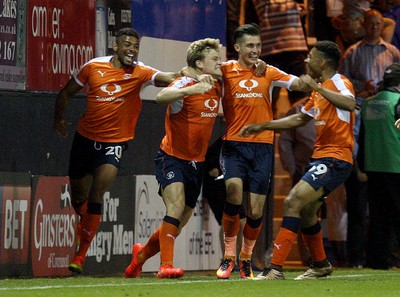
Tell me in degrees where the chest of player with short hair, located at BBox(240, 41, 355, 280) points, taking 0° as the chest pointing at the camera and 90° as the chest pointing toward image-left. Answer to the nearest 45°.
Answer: approximately 90°

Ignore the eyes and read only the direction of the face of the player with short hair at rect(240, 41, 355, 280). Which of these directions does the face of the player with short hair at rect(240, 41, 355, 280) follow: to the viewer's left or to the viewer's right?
to the viewer's left

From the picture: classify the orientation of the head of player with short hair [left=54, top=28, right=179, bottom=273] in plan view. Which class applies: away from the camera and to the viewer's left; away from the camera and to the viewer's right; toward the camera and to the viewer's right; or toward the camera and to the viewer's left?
toward the camera and to the viewer's right

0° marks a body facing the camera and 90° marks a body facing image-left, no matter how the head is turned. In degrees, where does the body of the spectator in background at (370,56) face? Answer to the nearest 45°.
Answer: approximately 0°

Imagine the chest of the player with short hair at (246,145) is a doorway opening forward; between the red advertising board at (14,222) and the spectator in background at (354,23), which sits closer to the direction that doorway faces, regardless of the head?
the red advertising board

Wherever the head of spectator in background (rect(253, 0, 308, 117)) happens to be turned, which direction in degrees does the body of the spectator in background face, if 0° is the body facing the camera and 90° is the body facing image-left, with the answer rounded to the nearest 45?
approximately 0°

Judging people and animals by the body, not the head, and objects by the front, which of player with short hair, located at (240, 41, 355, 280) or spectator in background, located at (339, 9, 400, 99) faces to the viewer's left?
the player with short hair
